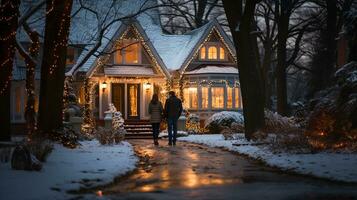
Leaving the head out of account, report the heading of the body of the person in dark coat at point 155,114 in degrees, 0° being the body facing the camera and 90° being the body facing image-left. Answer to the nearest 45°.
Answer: approximately 180°

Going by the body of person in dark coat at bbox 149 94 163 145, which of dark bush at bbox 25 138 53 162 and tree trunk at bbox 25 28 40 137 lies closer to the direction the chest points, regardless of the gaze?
the tree trunk

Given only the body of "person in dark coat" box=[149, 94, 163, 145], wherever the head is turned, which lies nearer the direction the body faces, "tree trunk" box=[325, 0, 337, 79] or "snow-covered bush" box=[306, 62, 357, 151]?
the tree trunk

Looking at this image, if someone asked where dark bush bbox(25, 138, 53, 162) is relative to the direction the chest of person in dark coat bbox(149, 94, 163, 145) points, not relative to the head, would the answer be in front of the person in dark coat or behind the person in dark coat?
behind

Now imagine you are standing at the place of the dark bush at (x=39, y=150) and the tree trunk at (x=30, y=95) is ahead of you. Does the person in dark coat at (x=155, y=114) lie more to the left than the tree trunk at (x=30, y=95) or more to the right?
right

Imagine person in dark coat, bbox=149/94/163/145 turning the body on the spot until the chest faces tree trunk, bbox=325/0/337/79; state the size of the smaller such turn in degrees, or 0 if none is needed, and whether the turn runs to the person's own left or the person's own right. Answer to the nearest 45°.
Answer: approximately 45° to the person's own right

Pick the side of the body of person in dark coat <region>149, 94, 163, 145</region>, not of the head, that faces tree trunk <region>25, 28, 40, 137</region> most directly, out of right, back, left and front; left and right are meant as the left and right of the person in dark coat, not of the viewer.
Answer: left

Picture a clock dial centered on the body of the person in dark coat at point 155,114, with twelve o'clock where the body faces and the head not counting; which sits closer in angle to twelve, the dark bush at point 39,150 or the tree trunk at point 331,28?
the tree trunk

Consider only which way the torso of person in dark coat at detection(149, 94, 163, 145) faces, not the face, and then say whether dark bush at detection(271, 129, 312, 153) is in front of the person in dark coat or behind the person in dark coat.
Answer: behind

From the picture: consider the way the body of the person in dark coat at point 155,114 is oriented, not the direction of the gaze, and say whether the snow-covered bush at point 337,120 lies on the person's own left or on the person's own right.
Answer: on the person's own right
